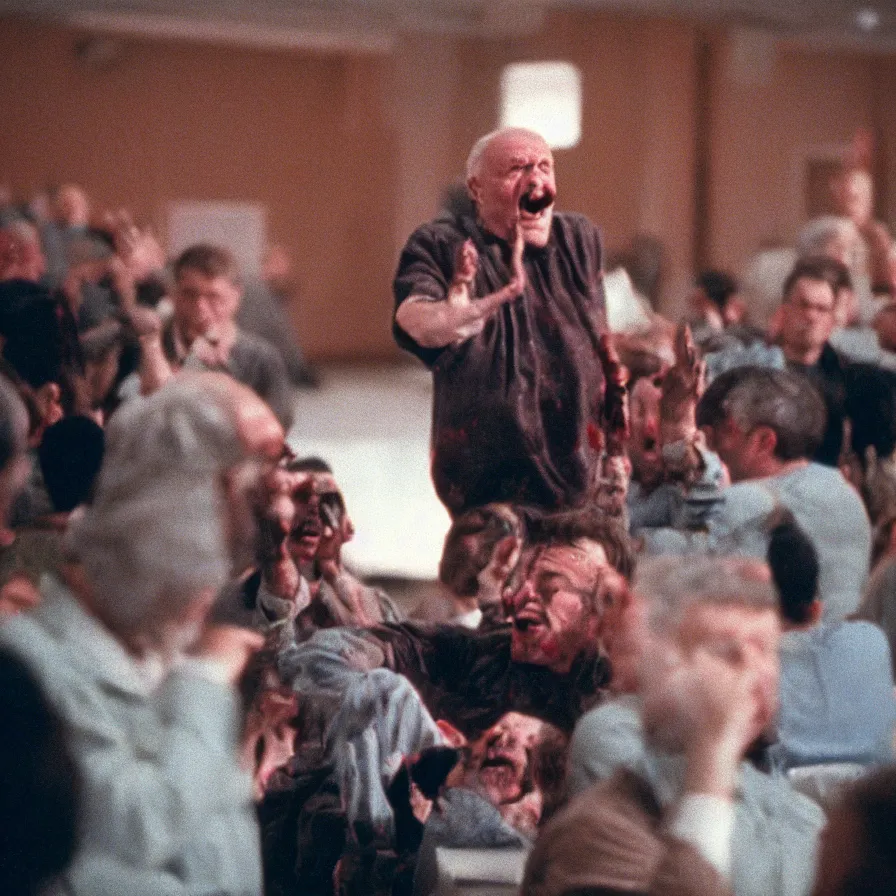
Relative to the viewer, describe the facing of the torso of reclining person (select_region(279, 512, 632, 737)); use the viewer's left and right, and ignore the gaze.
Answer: facing the viewer and to the left of the viewer

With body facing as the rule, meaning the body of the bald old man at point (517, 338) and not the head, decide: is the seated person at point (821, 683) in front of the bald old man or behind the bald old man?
in front

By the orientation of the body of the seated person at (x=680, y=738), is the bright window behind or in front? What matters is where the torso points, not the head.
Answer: behind

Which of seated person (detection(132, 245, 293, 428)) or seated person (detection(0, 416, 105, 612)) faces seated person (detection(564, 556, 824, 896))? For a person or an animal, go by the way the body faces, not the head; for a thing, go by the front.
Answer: seated person (detection(132, 245, 293, 428))

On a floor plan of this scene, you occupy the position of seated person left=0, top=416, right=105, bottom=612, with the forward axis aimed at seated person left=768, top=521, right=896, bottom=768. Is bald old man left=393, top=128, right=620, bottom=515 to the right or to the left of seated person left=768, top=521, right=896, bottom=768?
left

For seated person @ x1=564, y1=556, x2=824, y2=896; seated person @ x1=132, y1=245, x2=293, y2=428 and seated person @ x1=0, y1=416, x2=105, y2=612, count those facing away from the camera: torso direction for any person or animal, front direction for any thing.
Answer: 1

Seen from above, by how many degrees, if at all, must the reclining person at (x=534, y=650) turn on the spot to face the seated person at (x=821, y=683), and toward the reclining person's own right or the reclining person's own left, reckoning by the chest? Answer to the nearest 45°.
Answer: approximately 135° to the reclining person's own left

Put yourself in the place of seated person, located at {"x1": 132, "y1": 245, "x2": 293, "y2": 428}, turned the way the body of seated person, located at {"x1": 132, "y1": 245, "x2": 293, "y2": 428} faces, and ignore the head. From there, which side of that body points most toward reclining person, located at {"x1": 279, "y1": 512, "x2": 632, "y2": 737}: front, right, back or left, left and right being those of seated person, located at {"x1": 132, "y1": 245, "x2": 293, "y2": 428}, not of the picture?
front

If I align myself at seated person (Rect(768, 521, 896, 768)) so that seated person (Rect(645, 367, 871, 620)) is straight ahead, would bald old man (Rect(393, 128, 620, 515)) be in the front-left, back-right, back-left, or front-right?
front-left

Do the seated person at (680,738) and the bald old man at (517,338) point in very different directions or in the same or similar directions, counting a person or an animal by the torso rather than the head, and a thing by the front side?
same or similar directions

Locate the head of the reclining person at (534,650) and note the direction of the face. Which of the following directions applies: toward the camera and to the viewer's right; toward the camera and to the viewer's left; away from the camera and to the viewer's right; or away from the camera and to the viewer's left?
toward the camera and to the viewer's left

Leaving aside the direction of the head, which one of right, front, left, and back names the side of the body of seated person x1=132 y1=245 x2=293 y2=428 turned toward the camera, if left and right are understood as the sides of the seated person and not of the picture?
front

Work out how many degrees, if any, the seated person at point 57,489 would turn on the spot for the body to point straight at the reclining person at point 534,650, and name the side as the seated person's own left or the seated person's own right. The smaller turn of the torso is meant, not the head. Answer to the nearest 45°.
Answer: approximately 90° to the seated person's own right

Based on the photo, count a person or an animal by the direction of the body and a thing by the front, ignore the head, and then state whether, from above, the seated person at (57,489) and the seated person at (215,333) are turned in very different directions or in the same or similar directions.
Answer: very different directions

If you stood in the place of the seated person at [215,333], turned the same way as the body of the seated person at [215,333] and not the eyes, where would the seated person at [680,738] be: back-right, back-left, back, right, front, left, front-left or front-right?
front

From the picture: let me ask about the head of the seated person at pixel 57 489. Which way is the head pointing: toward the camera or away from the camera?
away from the camera

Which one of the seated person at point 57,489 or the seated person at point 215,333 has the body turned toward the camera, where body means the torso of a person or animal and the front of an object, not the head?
the seated person at point 215,333

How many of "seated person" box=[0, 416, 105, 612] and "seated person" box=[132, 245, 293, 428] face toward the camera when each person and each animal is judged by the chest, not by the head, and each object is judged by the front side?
1

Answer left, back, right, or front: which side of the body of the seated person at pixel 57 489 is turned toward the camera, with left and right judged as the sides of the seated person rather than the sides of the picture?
back
